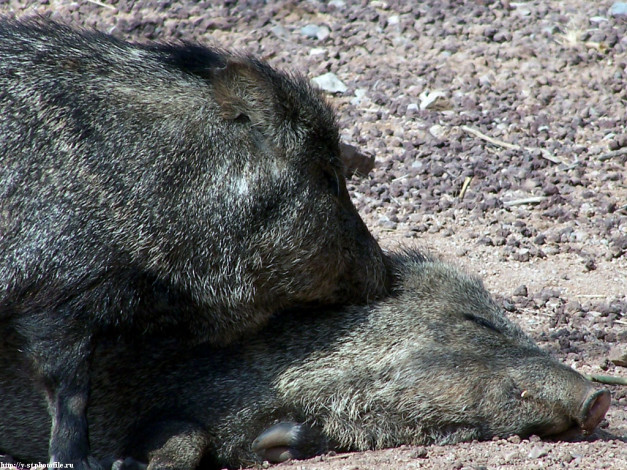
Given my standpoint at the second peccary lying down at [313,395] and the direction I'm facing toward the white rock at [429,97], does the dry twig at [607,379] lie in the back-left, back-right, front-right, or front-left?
front-right

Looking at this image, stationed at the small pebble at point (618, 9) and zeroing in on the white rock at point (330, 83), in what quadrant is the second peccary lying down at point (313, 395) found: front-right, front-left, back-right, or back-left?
front-left

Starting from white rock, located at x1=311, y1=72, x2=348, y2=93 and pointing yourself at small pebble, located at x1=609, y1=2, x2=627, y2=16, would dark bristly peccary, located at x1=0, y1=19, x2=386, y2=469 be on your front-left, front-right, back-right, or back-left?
back-right

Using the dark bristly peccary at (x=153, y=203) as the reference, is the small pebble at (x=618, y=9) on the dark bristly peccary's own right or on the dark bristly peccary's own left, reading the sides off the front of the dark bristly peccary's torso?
on the dark bristly peccary's own left

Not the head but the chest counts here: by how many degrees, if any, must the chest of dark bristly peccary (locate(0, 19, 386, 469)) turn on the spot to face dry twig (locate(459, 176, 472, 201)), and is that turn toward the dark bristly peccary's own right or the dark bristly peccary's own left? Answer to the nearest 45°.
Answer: approximately 45° to the dark bristly peccary's own left

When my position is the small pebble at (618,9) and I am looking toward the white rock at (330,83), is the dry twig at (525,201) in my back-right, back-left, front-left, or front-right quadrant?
front-left

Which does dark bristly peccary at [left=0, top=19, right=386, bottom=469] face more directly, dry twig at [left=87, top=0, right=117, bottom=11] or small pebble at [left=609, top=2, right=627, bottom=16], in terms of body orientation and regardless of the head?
the small pebble

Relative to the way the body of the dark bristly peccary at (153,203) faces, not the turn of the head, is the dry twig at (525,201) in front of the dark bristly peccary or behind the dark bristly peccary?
in front

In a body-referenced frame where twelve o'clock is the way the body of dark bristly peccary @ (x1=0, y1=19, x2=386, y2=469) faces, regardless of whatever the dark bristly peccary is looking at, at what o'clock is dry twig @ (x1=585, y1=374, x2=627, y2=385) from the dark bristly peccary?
The dry twig is roughly at 12 o'clock from the dark bristly peccary.

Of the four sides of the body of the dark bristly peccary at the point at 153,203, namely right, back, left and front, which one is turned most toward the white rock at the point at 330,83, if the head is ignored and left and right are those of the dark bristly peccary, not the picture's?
left

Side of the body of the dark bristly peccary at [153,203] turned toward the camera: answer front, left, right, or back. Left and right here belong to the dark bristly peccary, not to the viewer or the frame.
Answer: right

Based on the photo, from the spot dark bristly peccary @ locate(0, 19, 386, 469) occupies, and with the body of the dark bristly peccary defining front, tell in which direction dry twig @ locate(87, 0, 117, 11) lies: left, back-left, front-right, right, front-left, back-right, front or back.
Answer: left

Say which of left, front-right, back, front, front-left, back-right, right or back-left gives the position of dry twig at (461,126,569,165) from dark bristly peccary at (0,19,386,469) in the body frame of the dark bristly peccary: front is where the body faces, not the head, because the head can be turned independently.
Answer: front-left
